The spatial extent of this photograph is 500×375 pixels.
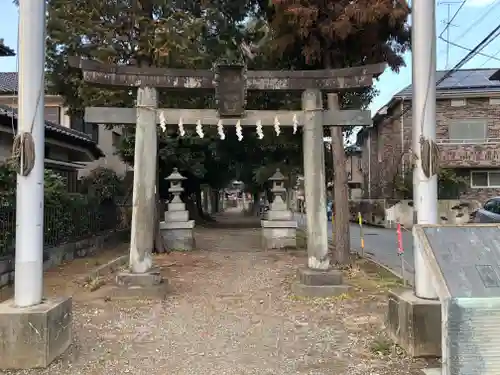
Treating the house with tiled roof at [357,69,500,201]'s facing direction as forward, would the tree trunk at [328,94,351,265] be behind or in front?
in front

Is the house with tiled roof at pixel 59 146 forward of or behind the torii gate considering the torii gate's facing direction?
behind

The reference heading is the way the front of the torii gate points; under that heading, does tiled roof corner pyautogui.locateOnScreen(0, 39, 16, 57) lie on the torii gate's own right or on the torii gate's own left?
on the torii gate's own right

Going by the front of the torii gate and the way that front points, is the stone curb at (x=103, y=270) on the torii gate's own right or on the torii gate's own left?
on the torii gate's own right

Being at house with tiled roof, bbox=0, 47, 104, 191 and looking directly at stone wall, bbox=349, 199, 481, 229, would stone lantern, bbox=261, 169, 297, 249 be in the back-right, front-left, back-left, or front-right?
front-right

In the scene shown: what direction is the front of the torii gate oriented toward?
toward the camera
